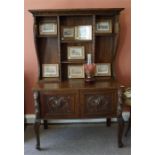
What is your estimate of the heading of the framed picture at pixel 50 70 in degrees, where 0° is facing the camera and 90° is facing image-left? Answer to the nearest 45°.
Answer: approximately 0°

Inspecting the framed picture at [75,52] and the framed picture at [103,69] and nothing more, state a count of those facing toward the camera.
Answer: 2
